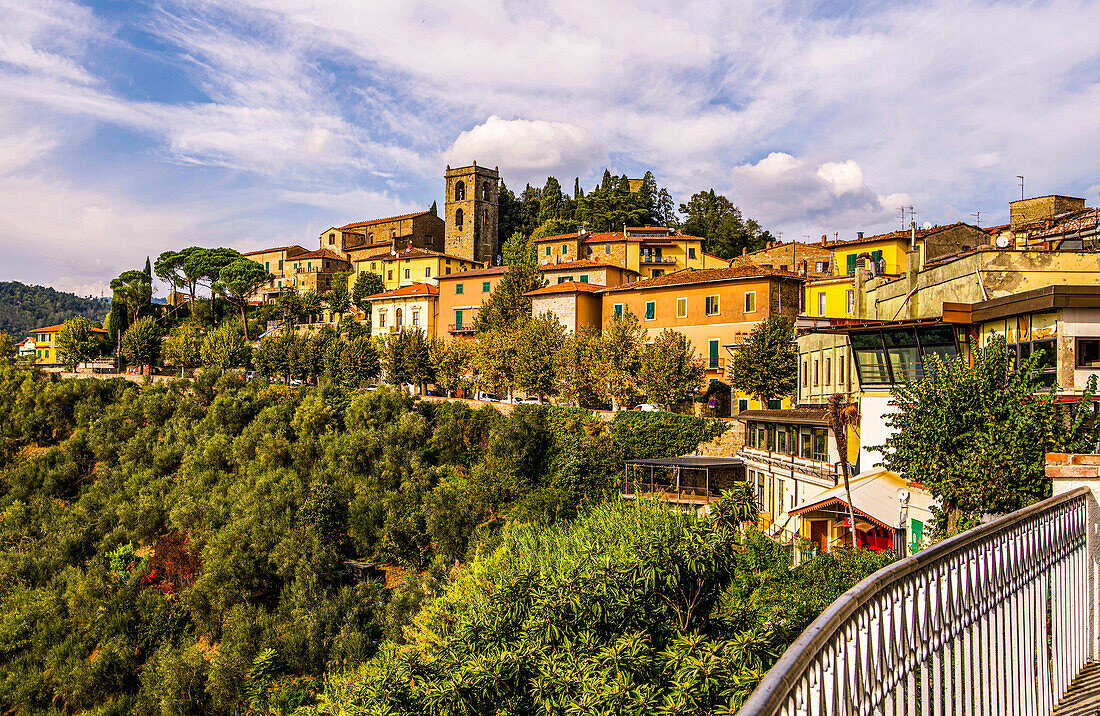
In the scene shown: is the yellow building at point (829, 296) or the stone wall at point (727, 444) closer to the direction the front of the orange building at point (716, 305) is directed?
the stone wall

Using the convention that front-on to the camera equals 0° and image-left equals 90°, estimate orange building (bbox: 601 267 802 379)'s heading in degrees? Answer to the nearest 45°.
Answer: approximately 45°

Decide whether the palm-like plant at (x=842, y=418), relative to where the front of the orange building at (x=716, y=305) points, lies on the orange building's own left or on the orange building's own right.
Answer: on the orange building's own left

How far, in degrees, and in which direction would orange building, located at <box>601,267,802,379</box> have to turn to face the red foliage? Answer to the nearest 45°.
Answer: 0° — it already faces it

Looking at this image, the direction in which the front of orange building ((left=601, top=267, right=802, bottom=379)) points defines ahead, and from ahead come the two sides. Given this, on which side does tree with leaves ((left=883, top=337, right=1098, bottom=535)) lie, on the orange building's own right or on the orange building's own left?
on the orange building's own left

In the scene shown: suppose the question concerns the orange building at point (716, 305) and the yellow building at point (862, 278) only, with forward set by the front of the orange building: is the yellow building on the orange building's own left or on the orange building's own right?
on the orange building's own left

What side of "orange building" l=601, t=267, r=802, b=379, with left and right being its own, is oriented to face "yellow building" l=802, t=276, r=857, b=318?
left

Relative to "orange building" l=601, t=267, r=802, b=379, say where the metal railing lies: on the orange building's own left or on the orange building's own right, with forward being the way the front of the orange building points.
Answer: on the orange building's own left
